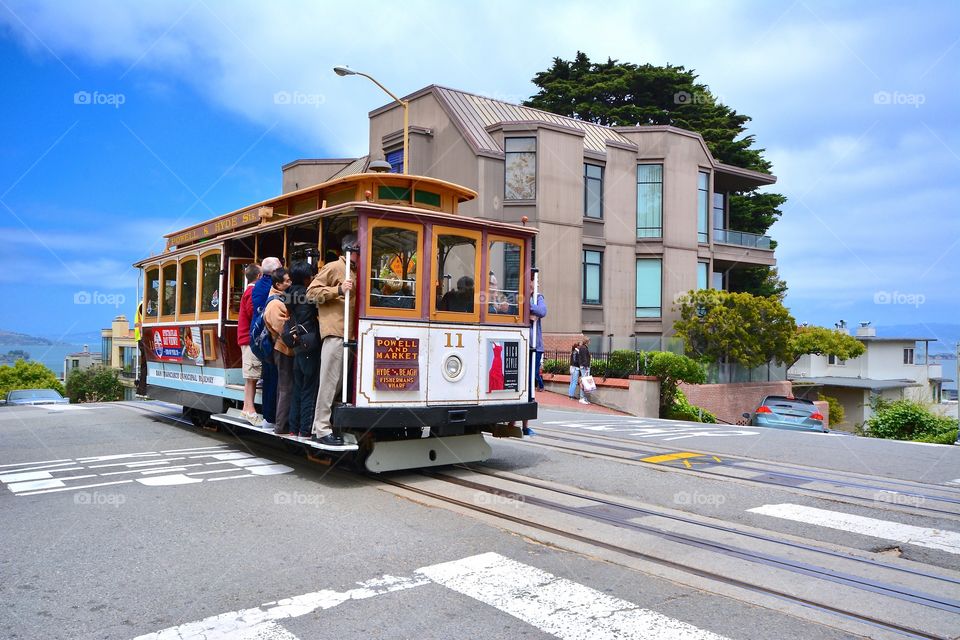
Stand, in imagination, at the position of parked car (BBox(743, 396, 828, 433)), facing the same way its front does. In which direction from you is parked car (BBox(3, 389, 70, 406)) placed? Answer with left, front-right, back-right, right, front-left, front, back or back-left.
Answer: left

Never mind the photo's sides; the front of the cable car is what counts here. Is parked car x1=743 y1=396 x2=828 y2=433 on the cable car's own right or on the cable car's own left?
on the cable car's own left

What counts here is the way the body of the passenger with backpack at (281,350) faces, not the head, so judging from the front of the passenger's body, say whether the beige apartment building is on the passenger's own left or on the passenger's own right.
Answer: on the passenger's own left

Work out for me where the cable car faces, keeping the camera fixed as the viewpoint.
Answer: facing the viewer and to the right of the viewer

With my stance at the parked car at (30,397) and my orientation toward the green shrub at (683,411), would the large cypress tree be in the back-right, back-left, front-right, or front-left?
front-left

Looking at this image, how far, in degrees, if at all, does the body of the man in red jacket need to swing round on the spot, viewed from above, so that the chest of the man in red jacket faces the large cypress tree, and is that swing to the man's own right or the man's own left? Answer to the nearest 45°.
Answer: approximately 45° to the man's own left

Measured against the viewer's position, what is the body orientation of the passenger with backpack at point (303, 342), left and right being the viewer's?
facing away from the viewer and to the right of the viewer

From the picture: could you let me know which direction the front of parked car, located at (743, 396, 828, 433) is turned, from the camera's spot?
facing away from the viewer

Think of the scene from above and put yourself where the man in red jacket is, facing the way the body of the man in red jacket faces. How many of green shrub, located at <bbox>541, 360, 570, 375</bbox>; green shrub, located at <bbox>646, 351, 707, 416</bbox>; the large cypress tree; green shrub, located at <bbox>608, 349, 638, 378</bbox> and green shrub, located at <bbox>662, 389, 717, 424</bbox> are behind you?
0
